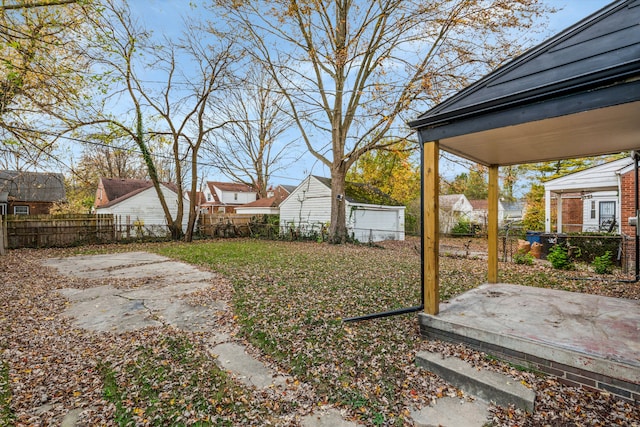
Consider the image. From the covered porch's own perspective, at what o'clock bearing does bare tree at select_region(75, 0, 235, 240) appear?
The bare tree is roughly at 2 o'clock from the covered porch.

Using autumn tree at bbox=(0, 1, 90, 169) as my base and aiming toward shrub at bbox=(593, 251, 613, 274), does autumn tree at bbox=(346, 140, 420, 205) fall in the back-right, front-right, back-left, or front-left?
front-left

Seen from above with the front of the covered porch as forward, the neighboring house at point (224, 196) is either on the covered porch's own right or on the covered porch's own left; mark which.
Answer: on the covered porch's own right

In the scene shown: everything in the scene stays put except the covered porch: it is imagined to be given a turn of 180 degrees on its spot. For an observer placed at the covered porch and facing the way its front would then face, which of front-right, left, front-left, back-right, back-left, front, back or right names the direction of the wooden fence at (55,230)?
back-left

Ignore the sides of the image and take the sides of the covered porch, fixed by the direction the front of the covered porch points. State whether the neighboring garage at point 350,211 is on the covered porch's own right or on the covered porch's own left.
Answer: on the covered porch's own right

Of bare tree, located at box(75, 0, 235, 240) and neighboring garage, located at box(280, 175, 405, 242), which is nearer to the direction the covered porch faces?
the bare tree

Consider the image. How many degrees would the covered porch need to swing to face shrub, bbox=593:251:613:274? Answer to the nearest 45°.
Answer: approximately 135° to its right

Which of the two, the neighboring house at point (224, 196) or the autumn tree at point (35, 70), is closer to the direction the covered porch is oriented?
the autumn tree

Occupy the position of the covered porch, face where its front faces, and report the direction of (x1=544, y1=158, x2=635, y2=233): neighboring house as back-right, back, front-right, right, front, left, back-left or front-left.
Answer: back-right

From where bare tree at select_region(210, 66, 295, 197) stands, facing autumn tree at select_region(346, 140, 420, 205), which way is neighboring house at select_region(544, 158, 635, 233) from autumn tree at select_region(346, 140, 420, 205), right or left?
right

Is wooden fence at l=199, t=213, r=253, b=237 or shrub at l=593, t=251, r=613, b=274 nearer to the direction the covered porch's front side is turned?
the wooden fence

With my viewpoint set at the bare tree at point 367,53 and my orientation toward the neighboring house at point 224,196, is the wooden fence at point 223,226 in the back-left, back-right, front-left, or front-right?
front-left

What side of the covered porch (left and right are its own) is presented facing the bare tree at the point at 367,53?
right

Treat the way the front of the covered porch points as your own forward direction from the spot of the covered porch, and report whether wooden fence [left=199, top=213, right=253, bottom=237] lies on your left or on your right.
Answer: on your right

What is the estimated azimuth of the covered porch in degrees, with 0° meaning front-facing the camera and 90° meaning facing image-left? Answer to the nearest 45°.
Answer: approximately 45°

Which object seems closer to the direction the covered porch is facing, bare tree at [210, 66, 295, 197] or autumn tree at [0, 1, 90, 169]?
the autumn tree
